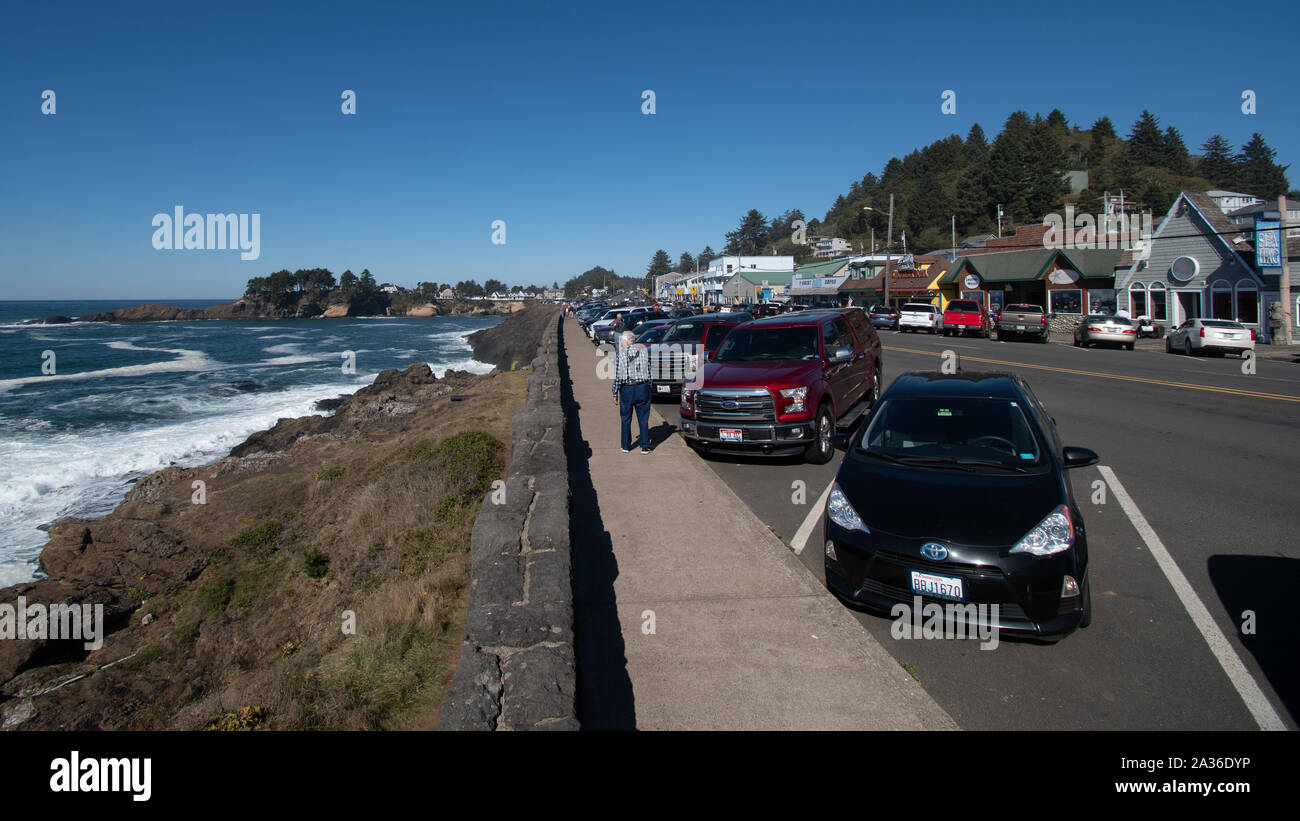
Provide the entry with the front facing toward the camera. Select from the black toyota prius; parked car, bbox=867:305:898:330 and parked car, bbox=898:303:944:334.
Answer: the black toyota prius

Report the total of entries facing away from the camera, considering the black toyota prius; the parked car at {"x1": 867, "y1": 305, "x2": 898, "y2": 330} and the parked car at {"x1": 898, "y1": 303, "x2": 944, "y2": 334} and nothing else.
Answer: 2

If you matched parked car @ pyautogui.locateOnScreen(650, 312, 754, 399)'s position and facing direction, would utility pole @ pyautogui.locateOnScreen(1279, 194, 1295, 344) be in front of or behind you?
behind

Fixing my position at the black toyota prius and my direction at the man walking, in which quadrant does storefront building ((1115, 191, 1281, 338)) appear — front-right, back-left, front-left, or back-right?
front-right

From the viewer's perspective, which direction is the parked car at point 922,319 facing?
away from the camera

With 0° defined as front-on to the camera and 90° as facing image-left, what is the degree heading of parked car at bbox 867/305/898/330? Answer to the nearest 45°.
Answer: approximately 180°

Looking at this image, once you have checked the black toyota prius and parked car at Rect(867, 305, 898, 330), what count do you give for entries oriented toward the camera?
1

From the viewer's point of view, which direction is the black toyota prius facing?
toward the camera

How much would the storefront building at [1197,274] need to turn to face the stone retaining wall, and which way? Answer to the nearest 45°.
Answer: approximately 45° to its left

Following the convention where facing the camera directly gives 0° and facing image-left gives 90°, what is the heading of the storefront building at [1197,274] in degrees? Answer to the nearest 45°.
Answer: approximately 45°

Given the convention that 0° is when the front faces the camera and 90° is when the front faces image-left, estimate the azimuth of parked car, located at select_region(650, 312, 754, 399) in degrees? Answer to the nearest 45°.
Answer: approximately 45°
